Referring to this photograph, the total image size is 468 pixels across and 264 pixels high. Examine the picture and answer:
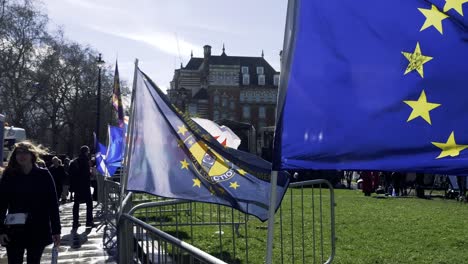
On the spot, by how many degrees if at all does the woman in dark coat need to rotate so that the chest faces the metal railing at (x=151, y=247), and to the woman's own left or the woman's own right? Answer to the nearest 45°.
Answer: approximately 45° to the woman's own left

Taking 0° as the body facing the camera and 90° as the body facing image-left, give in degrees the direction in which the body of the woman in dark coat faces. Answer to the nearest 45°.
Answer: approximately 0°

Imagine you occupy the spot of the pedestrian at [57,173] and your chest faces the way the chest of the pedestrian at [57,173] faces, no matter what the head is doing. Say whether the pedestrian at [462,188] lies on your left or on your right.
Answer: on your left

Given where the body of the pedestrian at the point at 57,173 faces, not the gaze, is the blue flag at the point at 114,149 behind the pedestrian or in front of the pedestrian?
in front

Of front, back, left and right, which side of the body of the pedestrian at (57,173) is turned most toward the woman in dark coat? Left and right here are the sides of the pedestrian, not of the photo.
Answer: front

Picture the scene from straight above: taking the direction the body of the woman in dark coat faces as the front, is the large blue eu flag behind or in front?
in front

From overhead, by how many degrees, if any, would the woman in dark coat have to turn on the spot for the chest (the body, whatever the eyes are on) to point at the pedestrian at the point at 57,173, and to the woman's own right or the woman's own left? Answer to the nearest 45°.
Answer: approximately 180°
